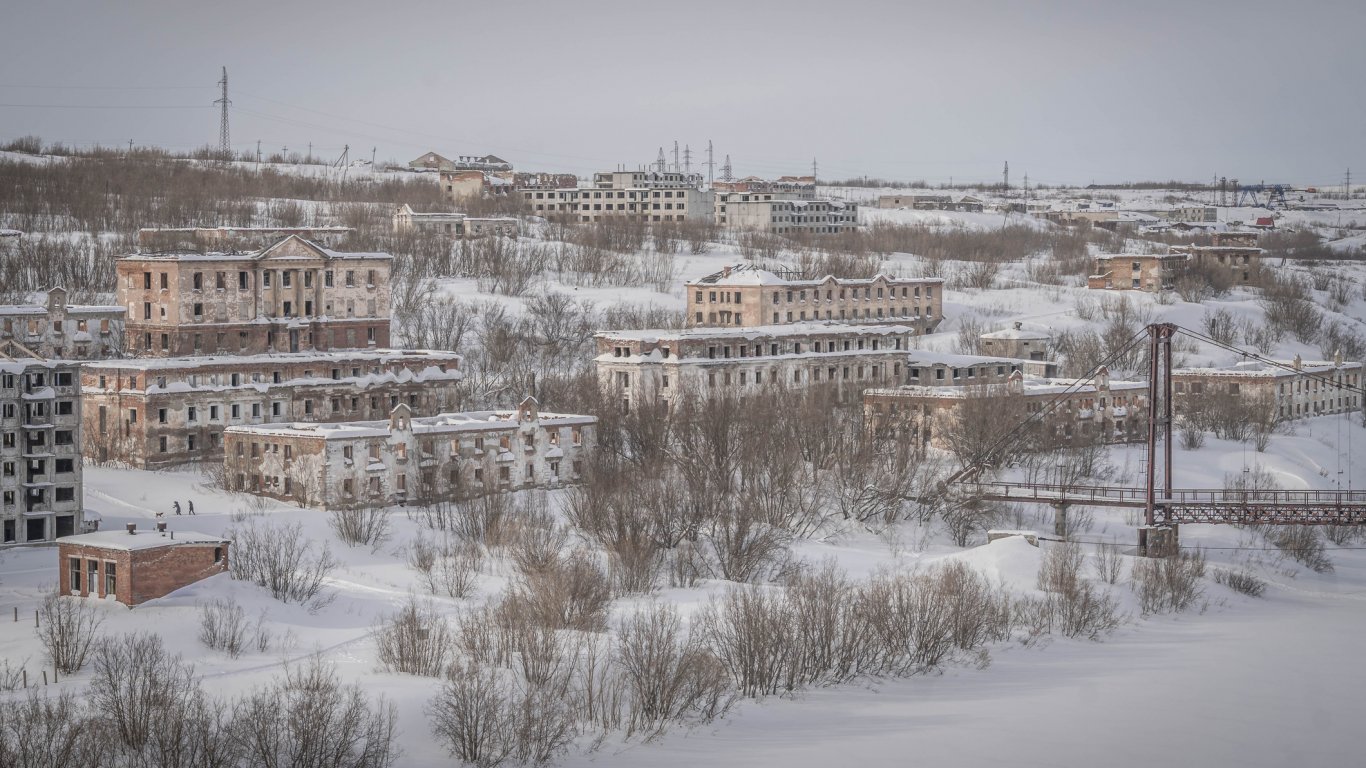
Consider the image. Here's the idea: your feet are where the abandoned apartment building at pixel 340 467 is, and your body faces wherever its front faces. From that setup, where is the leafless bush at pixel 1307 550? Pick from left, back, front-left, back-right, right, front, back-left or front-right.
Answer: front-left

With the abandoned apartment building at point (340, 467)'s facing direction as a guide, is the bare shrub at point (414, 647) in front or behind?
in front

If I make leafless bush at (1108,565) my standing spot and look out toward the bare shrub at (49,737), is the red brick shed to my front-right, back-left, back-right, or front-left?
front-right

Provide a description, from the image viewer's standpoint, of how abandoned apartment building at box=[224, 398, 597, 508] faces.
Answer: facing the viewer and to the right of the viewer

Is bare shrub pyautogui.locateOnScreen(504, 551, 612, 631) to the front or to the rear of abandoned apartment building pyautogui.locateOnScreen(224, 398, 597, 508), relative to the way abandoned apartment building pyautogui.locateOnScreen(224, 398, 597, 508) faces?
to the front

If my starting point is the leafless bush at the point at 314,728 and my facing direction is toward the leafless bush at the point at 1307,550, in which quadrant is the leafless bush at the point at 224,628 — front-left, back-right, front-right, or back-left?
front-left

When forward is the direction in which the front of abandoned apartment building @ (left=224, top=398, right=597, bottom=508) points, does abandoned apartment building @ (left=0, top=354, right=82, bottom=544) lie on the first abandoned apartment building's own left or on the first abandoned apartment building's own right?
on the first abandoned apartment building's own right

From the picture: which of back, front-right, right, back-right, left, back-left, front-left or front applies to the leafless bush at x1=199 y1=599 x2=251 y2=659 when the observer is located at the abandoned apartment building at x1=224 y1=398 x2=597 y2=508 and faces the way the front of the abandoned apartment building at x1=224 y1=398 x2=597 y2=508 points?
front-right

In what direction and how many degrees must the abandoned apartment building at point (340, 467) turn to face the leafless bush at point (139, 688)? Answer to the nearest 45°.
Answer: approximately 45° to its right

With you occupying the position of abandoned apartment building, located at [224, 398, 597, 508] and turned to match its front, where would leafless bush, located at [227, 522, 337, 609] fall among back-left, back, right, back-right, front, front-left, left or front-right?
front-right
